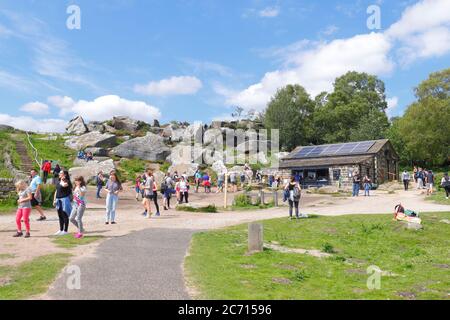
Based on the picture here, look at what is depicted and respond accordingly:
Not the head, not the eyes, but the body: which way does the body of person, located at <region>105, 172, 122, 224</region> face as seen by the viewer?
toward the camera

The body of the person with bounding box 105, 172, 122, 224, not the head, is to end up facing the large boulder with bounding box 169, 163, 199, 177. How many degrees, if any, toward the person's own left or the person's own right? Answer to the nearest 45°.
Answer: approximately 180°

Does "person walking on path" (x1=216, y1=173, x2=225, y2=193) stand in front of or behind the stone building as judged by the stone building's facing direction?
in front

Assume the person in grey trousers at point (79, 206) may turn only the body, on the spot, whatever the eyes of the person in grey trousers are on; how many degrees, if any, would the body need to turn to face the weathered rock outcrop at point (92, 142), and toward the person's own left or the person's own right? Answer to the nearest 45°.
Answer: approximately 135° to the person's own right

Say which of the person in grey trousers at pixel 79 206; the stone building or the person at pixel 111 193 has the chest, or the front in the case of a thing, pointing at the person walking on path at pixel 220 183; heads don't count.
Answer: the stone building

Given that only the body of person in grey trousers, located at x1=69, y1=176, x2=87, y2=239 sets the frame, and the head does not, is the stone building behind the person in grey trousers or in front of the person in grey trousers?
behind

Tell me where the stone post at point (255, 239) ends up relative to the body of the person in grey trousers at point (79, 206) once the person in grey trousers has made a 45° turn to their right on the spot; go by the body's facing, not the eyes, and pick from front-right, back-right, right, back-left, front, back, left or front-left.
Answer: back-left

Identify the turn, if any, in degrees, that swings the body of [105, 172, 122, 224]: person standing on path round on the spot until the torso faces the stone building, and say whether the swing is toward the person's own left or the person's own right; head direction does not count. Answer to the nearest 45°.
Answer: approximately 135° to the person's own left

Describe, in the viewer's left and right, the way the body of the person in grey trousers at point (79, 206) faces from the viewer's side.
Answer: facing the viewer and to the left of the viewer

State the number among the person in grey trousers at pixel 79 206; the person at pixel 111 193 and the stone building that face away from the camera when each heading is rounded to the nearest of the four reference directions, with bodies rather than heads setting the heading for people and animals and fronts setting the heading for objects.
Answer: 0

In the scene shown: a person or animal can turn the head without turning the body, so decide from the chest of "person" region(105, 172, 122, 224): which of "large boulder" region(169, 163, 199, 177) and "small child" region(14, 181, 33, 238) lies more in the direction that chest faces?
the small child

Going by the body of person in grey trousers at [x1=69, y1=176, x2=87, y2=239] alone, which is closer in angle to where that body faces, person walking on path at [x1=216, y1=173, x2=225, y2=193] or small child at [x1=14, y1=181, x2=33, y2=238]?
the small child
